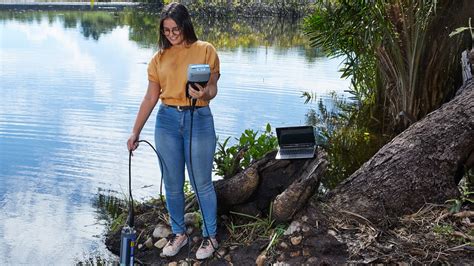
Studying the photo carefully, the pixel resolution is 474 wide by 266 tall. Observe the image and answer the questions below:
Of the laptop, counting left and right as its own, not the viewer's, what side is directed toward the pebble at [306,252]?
front

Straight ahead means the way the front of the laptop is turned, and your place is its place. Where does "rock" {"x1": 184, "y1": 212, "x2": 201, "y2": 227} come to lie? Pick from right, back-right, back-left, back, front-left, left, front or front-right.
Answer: right

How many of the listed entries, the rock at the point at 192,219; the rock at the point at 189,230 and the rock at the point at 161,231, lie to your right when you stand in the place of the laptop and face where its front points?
3

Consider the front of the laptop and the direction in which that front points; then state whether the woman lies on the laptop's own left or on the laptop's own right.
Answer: on the laptop's own right

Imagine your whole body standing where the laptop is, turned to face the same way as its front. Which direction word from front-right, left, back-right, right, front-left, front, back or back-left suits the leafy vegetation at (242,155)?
back-right

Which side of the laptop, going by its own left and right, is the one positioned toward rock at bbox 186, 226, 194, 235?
right

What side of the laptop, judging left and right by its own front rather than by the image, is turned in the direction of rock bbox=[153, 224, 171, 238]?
right

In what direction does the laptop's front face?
toward the camera

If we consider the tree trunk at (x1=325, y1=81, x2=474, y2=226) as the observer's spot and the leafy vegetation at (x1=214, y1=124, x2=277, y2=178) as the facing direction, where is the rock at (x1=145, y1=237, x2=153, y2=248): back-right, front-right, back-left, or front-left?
front-left

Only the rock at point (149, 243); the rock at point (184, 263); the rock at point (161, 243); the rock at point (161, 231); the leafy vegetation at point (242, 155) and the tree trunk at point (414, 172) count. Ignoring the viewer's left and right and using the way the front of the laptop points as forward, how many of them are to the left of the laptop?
1

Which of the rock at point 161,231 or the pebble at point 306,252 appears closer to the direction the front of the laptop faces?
the pebble

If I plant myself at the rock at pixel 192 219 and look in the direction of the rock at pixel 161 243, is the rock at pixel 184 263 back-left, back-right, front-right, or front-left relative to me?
front-left
